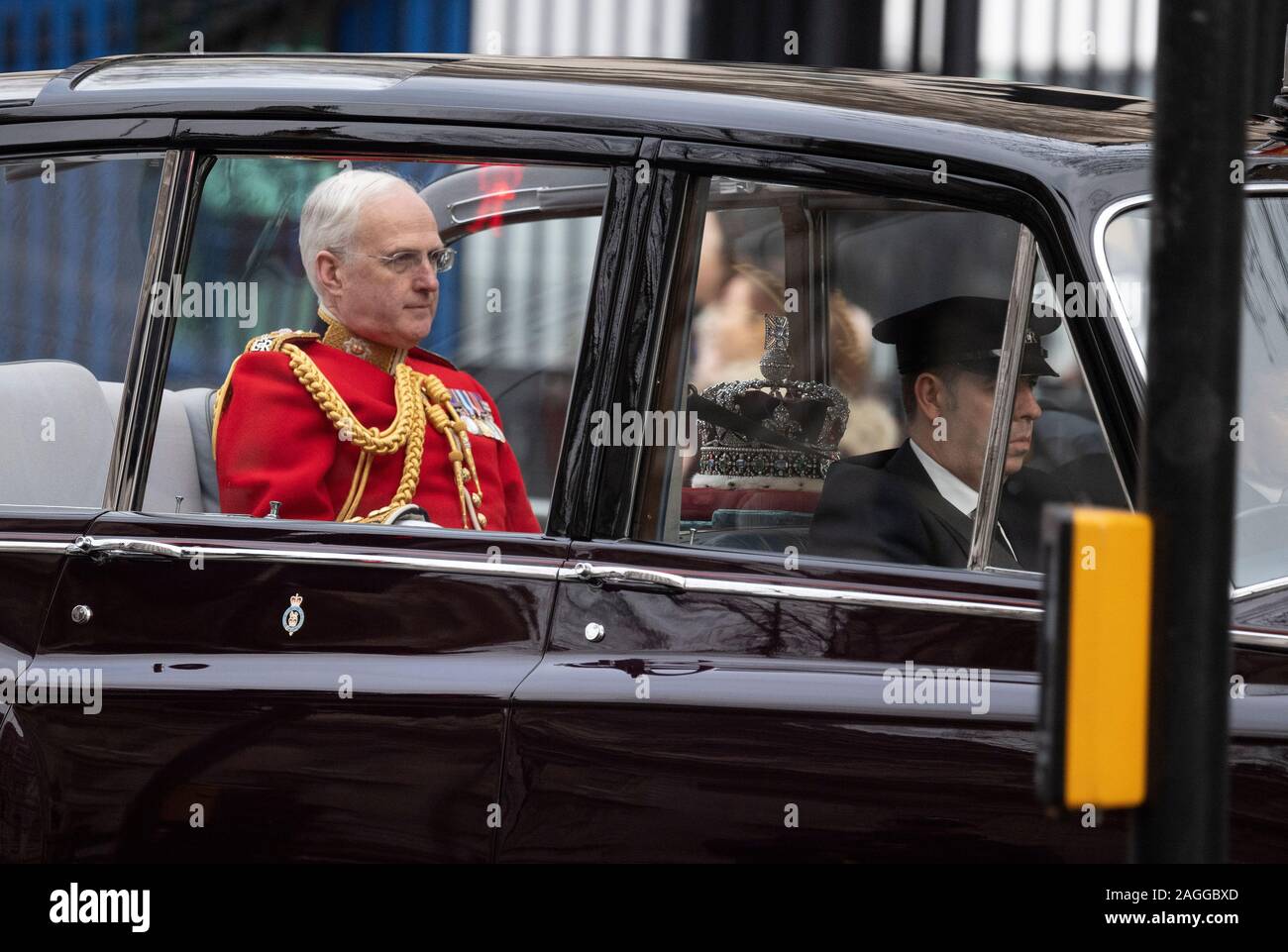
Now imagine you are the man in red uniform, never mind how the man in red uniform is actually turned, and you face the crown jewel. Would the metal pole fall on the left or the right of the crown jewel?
right

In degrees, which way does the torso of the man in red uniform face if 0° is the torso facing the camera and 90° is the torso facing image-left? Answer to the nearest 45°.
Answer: approximately 315°

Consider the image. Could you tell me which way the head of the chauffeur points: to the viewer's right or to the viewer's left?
to the viewer's right

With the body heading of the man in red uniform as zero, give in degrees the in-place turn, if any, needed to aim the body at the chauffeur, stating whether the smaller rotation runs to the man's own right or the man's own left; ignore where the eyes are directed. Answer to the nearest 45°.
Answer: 0° — they already face them

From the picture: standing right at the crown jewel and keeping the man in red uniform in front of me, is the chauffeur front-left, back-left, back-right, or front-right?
back-left

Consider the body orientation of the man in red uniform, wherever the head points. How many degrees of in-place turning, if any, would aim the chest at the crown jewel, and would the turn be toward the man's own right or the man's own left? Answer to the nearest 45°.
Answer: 0° — they already face it
